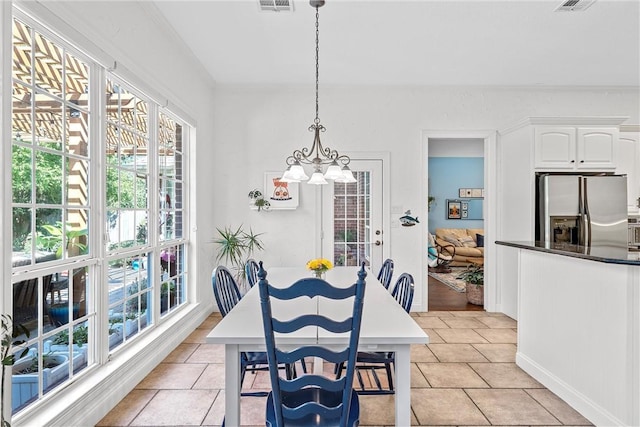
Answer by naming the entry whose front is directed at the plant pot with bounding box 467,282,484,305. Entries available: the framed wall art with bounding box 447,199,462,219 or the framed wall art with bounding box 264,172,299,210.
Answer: the framed wall art with bounding box 447,199,462,219

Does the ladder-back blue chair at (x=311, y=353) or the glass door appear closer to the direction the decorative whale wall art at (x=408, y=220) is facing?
the ladder-back blue chair

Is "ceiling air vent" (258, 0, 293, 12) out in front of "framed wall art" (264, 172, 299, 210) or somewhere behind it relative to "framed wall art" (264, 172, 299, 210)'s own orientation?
in front

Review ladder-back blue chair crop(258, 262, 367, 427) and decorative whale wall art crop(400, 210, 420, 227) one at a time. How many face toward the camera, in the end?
1

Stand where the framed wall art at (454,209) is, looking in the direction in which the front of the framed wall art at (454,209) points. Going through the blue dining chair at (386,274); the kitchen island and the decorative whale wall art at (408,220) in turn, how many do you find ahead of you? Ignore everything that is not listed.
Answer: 3

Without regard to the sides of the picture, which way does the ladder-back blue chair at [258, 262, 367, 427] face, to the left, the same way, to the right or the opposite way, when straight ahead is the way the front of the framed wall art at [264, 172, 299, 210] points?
the opposite way

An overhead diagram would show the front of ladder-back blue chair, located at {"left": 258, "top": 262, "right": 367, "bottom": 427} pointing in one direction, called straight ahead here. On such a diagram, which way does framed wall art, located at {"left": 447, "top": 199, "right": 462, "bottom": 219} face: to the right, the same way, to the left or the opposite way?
the opposite way

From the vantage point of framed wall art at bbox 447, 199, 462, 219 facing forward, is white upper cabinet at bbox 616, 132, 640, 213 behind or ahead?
ahead

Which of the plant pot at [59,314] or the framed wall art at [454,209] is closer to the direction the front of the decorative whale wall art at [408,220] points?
the plant pot

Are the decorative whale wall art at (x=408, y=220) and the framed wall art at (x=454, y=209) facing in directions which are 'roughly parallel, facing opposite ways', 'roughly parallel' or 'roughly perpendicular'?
roughly parallel

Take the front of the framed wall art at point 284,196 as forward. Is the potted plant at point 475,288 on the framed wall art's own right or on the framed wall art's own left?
on the framed wall art's own left

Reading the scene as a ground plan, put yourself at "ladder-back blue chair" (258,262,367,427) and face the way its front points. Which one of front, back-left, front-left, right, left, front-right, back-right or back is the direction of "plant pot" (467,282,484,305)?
front-right

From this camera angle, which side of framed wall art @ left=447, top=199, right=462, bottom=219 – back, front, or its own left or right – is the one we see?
front

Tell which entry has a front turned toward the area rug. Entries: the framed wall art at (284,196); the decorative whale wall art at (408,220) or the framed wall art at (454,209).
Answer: the framed wall art at (454,209)

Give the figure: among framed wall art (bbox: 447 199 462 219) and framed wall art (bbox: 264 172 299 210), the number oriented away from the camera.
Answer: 0

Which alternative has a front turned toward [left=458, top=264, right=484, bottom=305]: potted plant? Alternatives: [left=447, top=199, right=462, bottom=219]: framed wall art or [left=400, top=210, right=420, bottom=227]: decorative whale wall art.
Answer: the framed wall art

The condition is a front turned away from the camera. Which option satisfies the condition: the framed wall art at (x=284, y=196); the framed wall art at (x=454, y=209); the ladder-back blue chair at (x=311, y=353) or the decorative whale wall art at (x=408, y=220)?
the ladder-back blue chair

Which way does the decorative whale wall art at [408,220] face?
toward the camera

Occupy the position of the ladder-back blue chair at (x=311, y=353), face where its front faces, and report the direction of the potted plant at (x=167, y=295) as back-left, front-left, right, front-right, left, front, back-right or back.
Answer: front-left

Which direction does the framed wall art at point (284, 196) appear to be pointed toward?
toward the camera

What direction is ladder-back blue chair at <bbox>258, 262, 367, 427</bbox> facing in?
away from the camera

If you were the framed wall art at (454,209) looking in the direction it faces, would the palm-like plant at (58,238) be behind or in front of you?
in front
